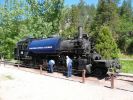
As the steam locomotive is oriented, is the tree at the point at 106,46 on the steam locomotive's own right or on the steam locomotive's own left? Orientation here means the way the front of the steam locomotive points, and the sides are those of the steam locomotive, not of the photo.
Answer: on the steam locomotive's own left

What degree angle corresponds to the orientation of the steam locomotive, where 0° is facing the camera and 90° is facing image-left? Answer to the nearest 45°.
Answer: approximately 315°
